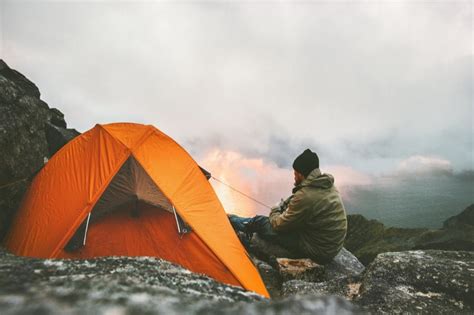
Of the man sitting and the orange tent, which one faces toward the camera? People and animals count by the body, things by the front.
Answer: the orange tent

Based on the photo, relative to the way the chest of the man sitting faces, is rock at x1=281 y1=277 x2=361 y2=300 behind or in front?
behind

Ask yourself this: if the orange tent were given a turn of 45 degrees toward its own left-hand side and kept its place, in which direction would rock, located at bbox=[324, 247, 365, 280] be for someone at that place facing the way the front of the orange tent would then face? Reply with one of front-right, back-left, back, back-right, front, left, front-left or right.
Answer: front-left

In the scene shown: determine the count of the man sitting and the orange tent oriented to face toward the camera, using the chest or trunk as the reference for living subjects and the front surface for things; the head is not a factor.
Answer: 1

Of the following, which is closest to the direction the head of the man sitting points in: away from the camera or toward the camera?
away from the camera

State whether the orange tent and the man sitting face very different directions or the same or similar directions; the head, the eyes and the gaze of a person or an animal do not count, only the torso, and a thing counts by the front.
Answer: very different directions

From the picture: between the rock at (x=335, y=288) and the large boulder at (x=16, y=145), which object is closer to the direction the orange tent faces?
the rock

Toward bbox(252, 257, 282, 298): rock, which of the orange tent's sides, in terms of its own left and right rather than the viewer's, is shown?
left

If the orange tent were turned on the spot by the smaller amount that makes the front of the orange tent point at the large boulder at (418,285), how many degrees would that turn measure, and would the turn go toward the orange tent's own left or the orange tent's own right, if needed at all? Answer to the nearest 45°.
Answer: approximately 45° to the orange tent's own left

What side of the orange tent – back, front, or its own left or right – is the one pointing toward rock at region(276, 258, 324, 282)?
left

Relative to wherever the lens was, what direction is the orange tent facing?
facing the viewer

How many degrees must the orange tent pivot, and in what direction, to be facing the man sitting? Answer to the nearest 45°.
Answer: approximately 90° to its left

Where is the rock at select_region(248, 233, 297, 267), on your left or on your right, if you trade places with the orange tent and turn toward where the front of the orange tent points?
on your left
